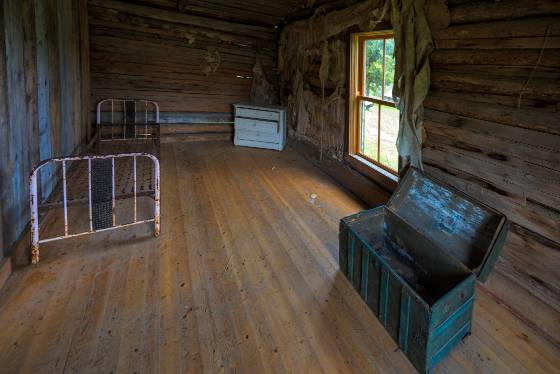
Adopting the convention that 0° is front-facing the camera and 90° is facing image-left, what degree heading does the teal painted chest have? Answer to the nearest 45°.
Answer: approximately 45°

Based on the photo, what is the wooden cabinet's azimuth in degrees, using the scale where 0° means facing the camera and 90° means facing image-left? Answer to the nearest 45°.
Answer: approximately 0°

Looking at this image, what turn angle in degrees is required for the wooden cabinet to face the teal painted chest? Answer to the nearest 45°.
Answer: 0° — it already faces it

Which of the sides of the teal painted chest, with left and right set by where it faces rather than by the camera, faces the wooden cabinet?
right

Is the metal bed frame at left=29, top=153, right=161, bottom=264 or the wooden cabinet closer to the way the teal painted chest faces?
the metal bed frame
